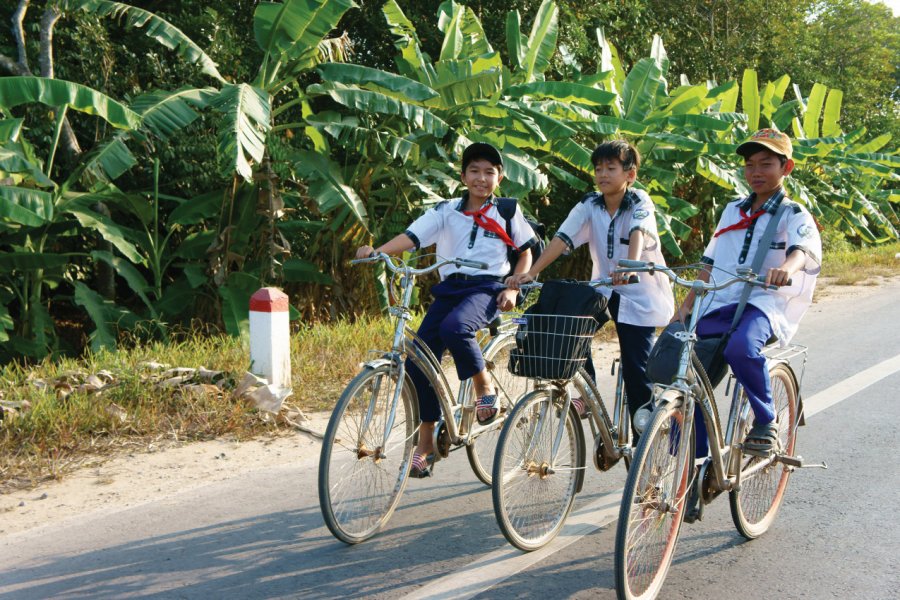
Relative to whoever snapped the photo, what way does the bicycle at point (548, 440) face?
facing the viewer and to the left of the viewer

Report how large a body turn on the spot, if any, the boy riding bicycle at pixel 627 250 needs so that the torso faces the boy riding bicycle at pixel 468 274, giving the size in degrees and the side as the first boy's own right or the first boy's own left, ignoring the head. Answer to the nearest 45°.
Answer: approximately 45° to the first boy's own right

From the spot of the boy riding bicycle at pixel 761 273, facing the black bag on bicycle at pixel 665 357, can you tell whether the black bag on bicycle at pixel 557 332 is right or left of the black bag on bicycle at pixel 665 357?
right

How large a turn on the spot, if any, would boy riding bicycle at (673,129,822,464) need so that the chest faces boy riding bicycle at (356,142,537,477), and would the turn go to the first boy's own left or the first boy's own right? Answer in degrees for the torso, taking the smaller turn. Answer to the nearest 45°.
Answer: approximately 45° to the first boy's own right

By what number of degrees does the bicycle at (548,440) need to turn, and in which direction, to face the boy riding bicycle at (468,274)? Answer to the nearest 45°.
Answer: approximately 90° to its right

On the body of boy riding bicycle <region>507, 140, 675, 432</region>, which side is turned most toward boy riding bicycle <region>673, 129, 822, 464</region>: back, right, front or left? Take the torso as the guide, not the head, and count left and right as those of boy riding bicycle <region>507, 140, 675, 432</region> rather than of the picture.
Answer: left

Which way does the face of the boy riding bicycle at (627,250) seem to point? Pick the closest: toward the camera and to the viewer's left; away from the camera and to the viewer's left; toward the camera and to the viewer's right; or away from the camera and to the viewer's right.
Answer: toward the camera and to the viewer's left

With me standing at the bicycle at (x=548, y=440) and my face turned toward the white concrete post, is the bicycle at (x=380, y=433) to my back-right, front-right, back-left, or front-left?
front-left

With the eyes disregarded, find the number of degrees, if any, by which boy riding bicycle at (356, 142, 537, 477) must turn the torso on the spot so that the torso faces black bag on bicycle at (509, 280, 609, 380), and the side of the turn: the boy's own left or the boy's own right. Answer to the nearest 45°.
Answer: approximately 90° to the boy's own left

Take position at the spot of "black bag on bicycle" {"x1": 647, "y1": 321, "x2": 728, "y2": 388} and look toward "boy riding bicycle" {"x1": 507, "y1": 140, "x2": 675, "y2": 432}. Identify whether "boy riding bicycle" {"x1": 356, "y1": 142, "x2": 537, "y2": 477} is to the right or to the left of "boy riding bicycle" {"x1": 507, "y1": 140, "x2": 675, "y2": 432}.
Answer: left

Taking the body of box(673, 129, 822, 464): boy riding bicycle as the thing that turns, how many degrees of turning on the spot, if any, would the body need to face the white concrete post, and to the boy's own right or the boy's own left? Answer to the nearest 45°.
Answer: approximately 90° to the boy's own right

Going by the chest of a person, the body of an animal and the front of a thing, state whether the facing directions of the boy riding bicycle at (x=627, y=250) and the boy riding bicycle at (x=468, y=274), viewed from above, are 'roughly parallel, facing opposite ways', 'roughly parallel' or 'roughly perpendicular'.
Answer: roughly parallel

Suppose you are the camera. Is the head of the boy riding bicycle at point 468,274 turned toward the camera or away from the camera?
toward the camera

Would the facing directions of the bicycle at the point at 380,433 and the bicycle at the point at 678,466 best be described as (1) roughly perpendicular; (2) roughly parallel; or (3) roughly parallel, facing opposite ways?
roughly parallel

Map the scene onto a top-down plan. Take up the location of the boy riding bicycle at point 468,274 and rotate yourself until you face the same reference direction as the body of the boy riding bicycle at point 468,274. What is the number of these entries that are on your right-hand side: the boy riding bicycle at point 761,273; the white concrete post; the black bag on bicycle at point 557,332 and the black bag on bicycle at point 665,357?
1
